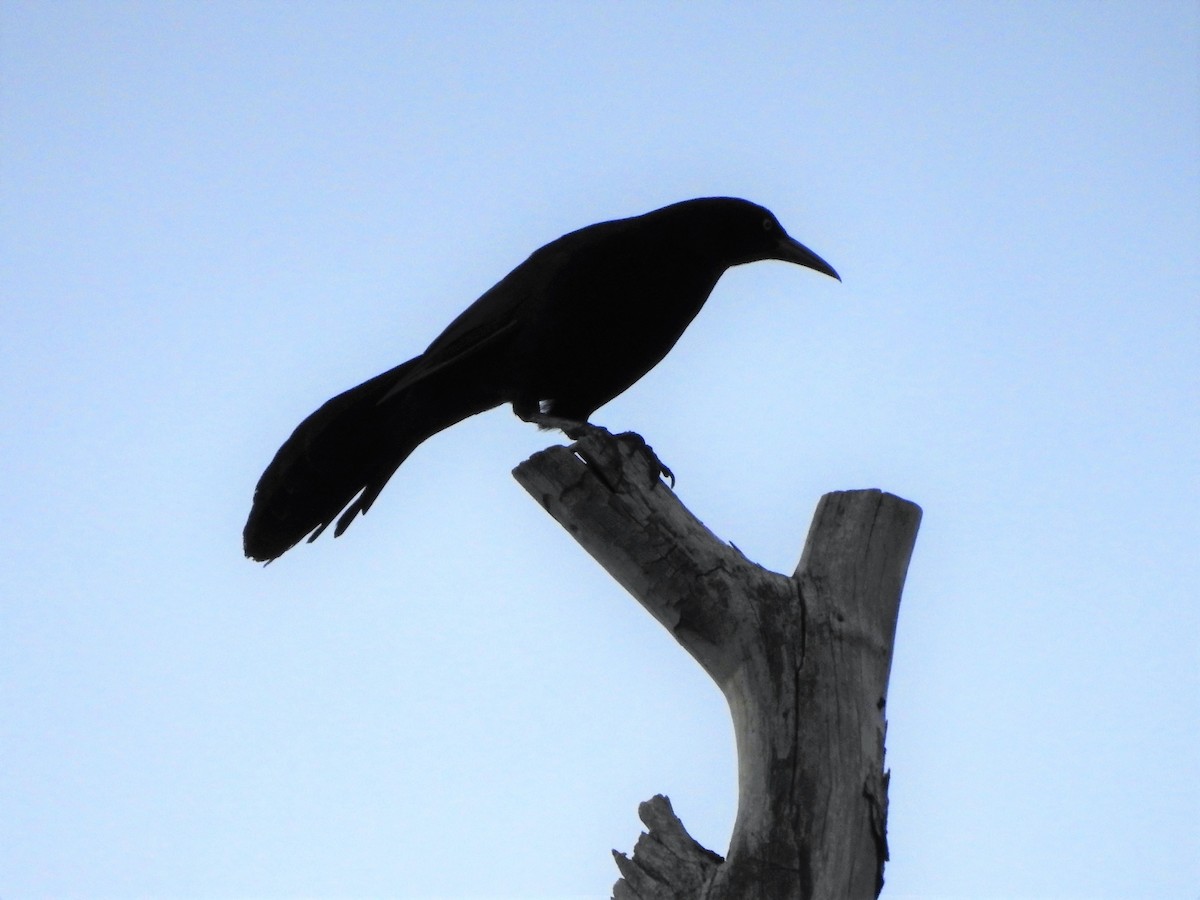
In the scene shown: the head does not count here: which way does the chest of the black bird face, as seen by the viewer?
to the viewer's right
